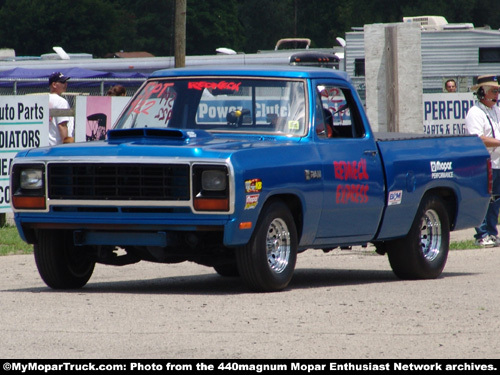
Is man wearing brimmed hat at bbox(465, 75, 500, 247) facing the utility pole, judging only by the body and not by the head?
no

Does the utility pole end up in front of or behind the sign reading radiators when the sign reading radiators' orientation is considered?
behind

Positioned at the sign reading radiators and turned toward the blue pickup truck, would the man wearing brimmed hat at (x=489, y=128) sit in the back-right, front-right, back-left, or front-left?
front-left

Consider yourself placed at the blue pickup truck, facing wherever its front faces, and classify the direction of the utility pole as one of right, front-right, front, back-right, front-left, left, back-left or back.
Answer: back-right

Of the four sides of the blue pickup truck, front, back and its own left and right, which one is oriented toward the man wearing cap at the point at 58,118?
right

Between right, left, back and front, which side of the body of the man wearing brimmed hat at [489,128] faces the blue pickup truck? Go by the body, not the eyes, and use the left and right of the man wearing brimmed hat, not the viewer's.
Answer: right

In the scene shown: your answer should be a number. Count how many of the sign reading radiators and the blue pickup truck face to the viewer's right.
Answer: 0

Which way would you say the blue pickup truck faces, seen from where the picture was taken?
facing the viewer and to the left of the viewer

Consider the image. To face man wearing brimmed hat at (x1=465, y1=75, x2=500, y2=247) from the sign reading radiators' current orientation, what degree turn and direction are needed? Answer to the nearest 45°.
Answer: approximately 45° to its left

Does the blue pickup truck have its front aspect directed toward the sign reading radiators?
no

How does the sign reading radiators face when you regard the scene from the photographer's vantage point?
facing the viewer

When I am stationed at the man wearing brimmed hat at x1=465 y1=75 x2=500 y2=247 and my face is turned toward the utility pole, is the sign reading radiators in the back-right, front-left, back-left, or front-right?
front-left
